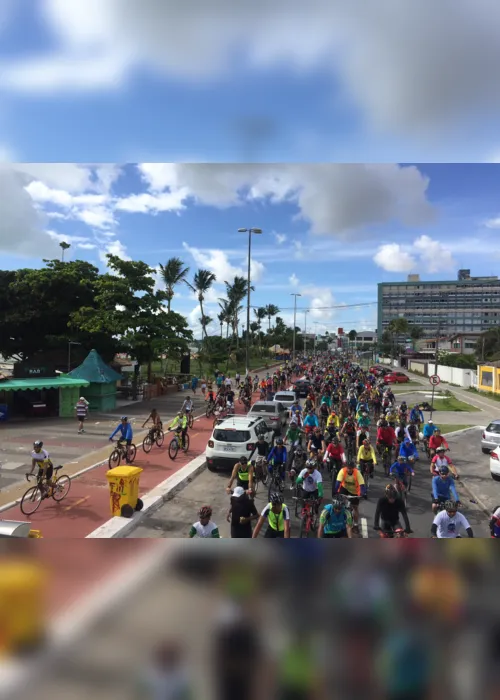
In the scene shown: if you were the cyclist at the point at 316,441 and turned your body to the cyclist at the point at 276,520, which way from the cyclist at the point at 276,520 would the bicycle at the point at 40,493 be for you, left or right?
right

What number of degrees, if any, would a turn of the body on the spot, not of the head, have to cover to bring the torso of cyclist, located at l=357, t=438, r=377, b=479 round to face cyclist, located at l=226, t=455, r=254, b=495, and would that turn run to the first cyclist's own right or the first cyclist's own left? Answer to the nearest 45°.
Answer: approximately 45° to the first cyclist's own right

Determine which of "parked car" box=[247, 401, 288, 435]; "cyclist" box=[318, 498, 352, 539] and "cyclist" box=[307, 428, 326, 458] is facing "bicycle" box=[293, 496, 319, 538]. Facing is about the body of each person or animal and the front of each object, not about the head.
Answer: "cyclist" box=[307, 428, 326, 458]

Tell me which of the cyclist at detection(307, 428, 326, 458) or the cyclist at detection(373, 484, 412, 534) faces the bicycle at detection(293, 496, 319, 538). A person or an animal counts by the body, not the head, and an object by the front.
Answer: the cyclist at detection(307, 428, 326, 458)

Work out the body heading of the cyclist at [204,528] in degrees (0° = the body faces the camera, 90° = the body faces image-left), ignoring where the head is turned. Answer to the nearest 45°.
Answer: approximately 0°

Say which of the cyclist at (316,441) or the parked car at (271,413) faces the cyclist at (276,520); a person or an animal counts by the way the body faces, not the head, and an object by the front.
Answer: the cyclist at (316,441)

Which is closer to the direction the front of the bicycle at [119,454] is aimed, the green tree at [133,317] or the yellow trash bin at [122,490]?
the yellow trash bin

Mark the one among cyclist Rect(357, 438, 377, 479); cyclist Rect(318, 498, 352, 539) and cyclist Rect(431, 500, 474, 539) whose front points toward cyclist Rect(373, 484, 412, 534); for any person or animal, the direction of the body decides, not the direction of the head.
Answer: cyclist Rect(357, 438, 377, 479)

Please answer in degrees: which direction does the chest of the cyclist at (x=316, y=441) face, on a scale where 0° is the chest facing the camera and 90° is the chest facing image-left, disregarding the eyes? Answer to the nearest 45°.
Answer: approximately 0°

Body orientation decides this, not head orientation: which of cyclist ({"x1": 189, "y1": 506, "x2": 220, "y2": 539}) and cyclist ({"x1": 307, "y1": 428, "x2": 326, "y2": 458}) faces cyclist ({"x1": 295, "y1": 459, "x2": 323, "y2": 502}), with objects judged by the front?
cyclist ({"x1": 307, "y1": 428, "x2": 326, "y2": 458})
